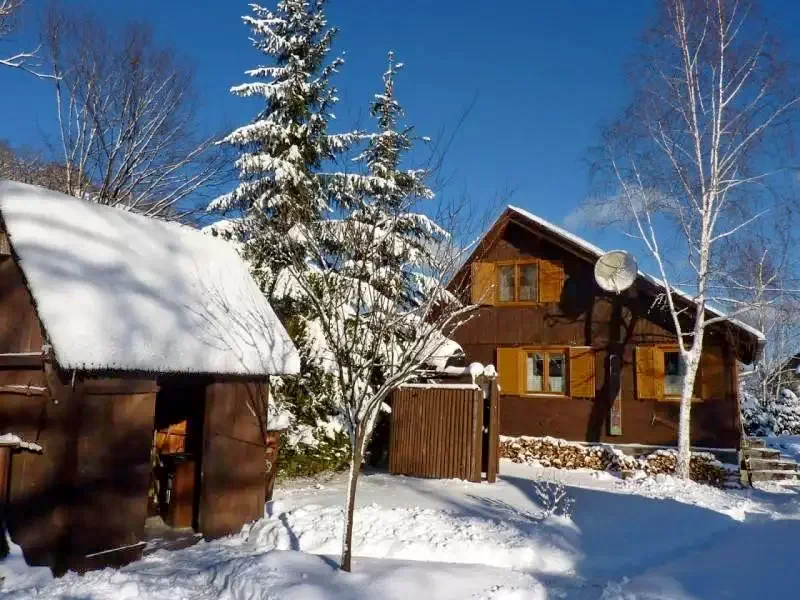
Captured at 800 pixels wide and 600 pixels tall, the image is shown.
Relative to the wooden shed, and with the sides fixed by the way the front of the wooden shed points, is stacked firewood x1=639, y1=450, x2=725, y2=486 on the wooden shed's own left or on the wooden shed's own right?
on the wooden shed's own left

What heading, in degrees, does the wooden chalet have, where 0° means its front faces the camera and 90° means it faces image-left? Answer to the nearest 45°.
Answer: approximately 0°

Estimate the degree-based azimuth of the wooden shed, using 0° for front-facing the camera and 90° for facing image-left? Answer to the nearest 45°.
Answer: approximately 315°

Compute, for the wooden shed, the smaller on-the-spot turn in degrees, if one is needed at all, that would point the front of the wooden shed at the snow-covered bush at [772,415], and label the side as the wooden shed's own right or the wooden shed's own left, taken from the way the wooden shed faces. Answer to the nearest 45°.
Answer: approximately 90° to the wooden shed's own left

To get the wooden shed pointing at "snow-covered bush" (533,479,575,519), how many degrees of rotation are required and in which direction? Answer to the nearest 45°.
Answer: approximately 45° to its left

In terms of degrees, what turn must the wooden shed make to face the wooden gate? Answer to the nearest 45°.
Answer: approximately 90° to its left

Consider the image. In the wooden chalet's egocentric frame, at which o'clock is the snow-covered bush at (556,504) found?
The snow-covered bush is roughly at 12 o'clock from the wooden chalet.
